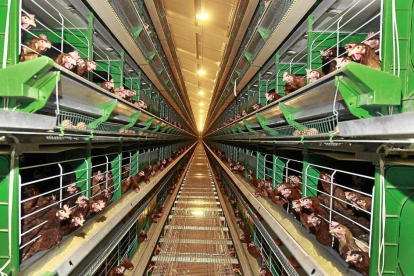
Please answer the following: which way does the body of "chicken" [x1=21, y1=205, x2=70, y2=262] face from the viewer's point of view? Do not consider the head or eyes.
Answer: to the viewer's right

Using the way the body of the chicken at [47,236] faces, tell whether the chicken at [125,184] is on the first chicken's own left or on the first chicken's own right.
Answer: on the first chicken's own left

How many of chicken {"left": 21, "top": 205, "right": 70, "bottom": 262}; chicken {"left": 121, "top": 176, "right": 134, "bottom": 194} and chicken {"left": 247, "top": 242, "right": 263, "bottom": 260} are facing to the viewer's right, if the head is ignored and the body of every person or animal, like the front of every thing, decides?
2

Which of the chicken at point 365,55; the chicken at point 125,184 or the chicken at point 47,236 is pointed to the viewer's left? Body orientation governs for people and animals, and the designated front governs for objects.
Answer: the chicken at point 365,55

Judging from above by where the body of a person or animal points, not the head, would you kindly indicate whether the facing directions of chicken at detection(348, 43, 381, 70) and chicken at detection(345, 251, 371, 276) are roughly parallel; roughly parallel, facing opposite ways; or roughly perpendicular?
roughly parallel

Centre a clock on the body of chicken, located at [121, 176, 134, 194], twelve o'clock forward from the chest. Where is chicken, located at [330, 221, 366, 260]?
chicken, located at [330, 221, 366, 260] is roughly at 2 o'clock from chicken, located at [121, 176, 134, 194].

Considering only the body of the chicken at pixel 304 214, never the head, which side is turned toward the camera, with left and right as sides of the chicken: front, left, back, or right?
left

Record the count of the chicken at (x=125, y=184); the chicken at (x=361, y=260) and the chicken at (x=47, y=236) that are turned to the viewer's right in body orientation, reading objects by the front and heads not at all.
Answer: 2

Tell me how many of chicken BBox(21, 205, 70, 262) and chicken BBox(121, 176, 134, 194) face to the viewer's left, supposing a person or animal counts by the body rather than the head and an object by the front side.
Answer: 0

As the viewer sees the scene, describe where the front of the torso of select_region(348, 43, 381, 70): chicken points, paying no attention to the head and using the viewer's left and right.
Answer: facing to the left of the viewer

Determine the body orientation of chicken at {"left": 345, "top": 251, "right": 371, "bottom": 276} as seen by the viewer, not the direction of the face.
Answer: to the viewer's left

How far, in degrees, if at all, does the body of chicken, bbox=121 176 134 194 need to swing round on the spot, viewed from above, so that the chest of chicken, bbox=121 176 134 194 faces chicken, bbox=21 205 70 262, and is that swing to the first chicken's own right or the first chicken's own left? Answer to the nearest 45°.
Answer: approximately 90° to the first chicken's own right

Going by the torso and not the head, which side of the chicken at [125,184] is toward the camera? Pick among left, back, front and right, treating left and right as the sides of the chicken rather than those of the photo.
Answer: right
